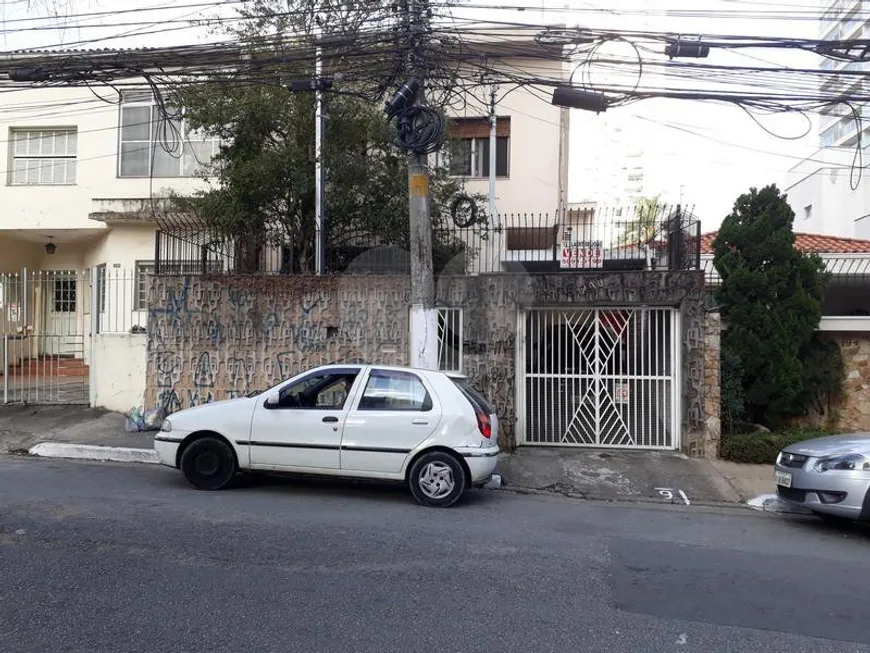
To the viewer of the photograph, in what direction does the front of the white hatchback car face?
facing to the left of the viewer

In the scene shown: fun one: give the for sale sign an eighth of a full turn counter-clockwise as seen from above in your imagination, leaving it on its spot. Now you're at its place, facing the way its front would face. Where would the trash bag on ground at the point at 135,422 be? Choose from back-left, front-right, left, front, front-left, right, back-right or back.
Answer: back-right

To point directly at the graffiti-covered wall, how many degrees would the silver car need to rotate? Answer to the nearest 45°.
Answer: approximately 45° to its right

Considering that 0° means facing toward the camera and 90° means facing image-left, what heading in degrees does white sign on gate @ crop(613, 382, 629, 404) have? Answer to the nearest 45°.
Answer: approximately 0°

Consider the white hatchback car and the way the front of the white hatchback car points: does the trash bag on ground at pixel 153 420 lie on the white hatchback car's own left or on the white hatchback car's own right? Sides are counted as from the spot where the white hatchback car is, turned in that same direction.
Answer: on the white hatchback car's own right

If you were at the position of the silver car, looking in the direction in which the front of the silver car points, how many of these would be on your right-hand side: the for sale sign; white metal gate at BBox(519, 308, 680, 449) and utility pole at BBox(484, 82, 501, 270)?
3

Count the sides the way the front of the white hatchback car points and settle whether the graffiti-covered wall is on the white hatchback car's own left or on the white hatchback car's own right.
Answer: on the white hatchback car's own right

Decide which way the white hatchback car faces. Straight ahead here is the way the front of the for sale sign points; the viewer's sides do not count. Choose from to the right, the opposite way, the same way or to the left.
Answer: to the right

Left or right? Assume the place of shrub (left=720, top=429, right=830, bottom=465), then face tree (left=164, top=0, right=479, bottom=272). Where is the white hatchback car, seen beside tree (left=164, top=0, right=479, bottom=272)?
left

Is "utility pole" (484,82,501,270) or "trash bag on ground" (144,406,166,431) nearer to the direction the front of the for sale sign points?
the trash bag on ground

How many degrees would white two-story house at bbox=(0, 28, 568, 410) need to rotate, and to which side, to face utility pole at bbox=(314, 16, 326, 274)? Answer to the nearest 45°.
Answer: approximately 45° to its left

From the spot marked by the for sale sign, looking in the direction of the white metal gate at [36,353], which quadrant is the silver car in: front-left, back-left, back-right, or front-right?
back-left
